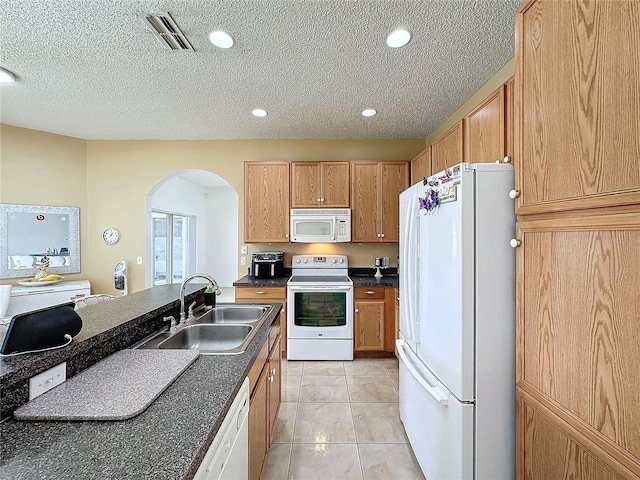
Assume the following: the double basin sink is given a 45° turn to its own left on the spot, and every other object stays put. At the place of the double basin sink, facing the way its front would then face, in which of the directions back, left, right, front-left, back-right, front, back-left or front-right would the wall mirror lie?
left

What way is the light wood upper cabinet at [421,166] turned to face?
to the viewer's left

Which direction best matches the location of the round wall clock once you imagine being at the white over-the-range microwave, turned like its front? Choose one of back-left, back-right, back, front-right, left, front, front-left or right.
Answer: right

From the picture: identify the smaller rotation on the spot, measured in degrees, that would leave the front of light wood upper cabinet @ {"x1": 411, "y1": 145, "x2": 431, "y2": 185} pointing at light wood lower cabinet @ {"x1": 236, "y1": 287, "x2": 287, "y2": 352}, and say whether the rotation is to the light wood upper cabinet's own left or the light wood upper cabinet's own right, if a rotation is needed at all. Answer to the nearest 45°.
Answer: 0° — it already faces it

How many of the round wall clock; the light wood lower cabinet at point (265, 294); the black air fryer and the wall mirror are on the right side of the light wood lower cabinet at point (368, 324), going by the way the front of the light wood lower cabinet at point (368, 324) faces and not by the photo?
4

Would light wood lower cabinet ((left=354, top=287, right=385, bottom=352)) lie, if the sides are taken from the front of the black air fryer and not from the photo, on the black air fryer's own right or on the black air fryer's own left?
on the black air fryer's own left

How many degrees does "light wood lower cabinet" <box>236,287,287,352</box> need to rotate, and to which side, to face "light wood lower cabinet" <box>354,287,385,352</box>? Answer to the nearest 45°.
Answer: approximately 90° to its left

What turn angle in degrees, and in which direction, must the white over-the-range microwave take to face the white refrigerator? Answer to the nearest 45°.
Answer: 0° — it already faces it
